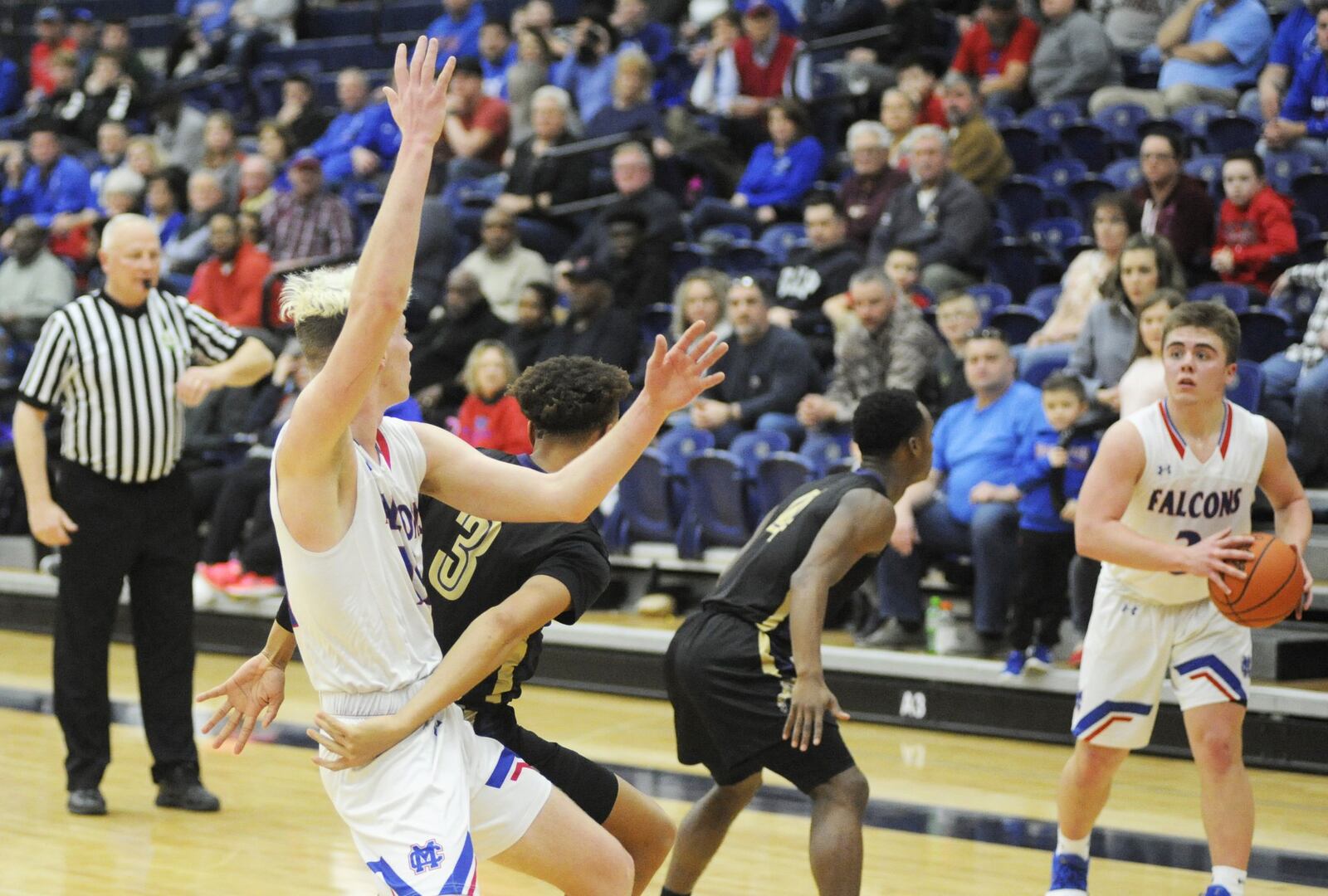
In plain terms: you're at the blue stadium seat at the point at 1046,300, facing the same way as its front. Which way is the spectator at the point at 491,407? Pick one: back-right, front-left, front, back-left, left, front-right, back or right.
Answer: front-right

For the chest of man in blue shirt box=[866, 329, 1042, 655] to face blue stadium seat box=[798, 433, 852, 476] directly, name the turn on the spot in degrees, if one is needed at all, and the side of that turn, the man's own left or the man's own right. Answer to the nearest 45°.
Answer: approximately 90° to the man's own right

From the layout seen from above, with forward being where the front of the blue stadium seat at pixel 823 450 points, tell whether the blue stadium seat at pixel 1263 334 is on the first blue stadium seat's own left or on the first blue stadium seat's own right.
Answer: on the first blue stadium seat's own left

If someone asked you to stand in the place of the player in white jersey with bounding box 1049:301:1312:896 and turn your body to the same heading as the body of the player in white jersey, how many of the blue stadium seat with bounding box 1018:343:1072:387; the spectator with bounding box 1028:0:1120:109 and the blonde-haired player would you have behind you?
2

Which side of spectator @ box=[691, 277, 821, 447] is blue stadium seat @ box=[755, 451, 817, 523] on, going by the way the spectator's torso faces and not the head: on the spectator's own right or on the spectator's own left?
on the spectator's own left

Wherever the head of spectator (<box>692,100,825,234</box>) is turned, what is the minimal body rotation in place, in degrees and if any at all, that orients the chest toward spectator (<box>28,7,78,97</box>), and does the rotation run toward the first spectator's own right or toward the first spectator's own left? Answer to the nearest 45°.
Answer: approximately 90° to the first spectator's own right

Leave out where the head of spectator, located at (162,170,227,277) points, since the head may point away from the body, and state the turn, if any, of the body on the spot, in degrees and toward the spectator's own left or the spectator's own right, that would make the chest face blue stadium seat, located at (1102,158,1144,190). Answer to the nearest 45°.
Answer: approximately 90° to the spectator's own left

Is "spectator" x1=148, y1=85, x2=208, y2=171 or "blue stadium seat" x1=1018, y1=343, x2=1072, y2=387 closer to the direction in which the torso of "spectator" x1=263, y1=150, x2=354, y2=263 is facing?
the blue stadium seat

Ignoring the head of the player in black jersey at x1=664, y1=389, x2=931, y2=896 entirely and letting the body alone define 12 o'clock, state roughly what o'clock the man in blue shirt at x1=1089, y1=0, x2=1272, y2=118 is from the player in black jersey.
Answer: The man in blue shirt is roughly at 11 o'clock from the player in black jersey.
